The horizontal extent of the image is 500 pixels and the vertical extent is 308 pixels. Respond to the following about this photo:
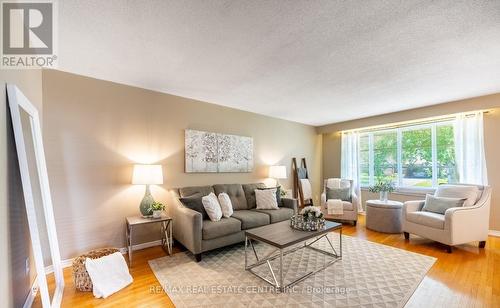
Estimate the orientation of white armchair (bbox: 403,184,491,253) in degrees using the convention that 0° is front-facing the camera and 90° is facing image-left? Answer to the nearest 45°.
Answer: approximately 45°

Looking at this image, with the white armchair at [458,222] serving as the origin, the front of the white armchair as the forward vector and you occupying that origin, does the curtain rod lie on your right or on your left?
on your right

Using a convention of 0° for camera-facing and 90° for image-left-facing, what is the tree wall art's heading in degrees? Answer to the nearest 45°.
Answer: approximately 315°

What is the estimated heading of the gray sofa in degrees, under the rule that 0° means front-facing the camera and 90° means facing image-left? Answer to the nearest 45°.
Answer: approximately 315°

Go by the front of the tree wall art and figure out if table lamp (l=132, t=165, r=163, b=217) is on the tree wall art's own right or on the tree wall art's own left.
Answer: on the tree wall art's own right

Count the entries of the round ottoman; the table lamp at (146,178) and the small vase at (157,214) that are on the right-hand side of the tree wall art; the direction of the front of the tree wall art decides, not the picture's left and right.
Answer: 2

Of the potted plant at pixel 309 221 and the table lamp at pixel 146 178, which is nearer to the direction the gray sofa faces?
the potted plant

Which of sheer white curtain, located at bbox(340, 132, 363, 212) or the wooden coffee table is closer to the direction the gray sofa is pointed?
the wooden coffee table

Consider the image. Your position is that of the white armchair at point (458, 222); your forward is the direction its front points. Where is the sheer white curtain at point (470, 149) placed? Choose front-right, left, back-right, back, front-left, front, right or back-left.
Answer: back-right

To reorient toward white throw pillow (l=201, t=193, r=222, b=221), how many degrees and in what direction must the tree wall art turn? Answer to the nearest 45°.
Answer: approximately 45° to its right
